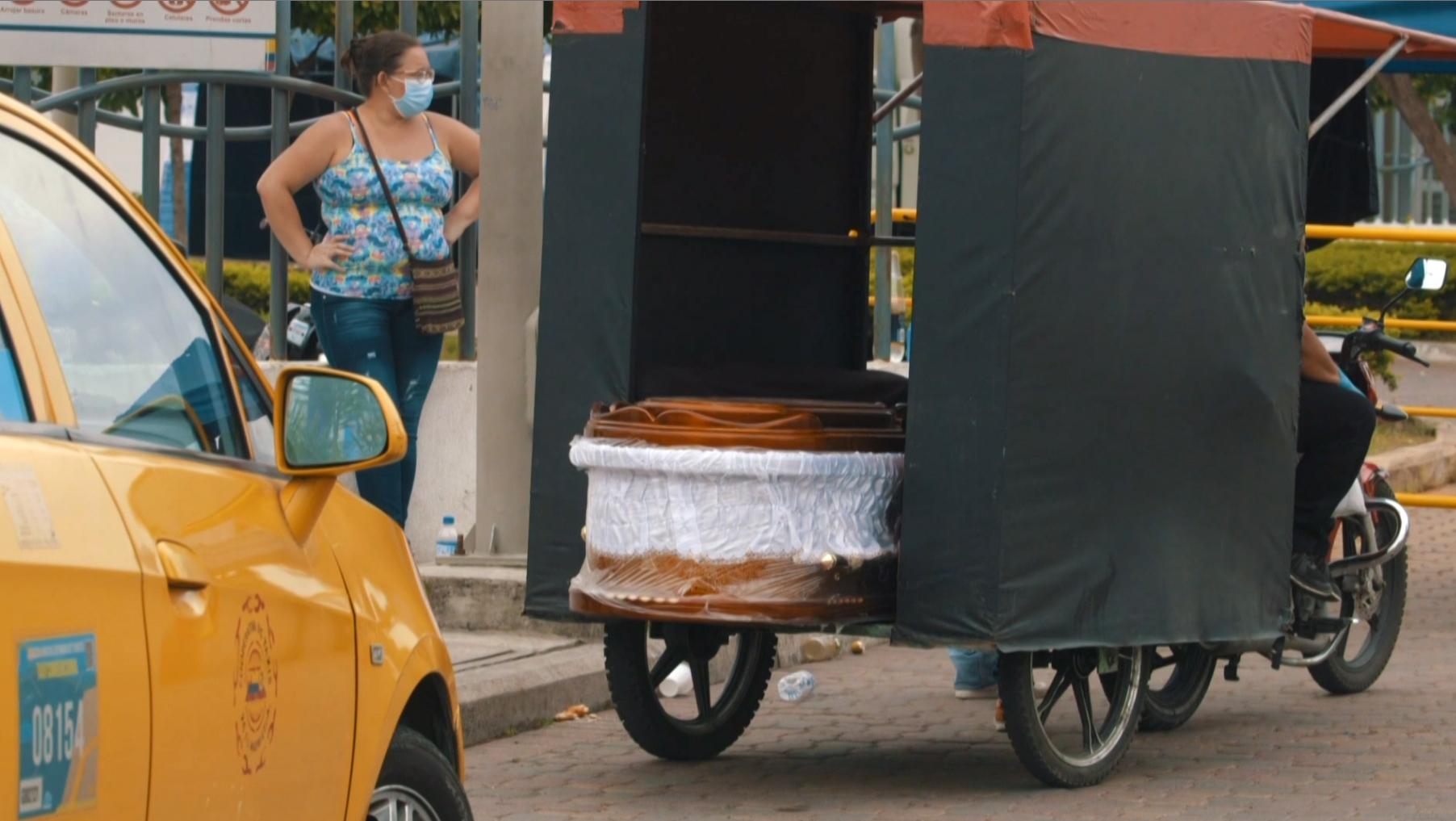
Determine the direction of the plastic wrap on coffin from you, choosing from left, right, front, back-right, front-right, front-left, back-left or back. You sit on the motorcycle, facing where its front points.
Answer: back

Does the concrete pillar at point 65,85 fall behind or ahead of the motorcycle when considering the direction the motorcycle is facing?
behind

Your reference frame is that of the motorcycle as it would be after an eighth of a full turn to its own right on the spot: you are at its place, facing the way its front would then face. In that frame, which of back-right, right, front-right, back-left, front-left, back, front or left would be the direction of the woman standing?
back

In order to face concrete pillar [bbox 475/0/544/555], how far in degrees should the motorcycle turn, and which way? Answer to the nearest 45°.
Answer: approximately 135° to its left

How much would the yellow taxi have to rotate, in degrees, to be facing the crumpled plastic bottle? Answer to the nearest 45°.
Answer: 0° — it already faces it

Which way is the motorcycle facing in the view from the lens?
facing away from the viewer and to the right of the viewer

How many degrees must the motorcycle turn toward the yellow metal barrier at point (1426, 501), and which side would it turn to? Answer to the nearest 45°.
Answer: approximately 45° to its left
